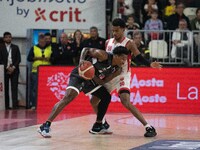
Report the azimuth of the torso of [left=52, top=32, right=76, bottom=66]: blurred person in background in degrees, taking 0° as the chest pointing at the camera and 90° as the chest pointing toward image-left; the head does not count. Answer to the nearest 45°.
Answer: approximately 0°

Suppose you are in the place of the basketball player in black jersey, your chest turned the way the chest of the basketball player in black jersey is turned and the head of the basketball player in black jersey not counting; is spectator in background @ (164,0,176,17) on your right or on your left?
on your left

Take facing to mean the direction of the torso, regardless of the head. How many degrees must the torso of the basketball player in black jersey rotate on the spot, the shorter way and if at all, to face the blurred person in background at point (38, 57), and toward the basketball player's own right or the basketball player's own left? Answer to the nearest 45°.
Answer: approximately 135° to the basketball player's own left

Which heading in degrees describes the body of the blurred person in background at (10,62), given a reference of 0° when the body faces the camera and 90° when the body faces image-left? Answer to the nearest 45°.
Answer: approximately 0°
